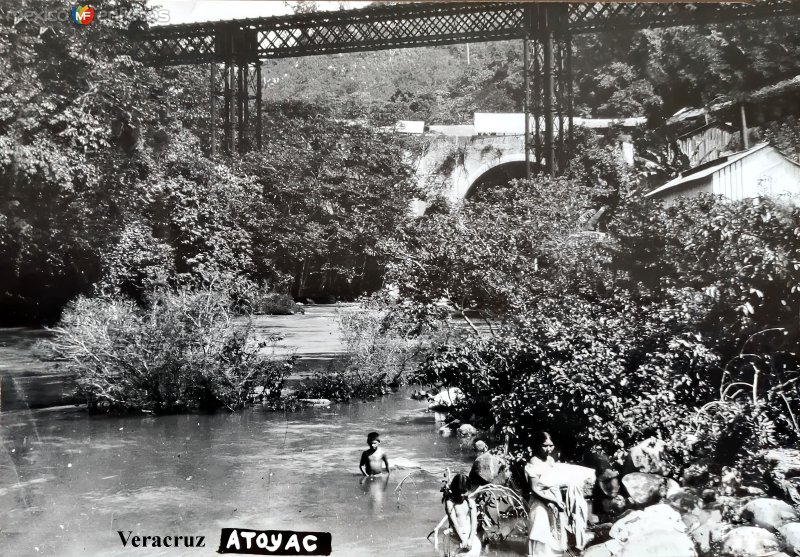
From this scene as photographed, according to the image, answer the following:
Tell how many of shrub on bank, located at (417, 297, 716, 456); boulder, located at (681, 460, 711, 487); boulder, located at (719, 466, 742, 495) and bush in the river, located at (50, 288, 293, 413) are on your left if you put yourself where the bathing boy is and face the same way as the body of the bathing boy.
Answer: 3

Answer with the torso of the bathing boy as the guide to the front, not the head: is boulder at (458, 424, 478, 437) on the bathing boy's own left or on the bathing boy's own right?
on the bathing boy's own left

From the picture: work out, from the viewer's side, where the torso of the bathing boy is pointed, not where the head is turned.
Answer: toward the camera

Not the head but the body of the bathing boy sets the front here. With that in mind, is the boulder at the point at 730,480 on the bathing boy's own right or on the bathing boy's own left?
on the bathing boy's own left

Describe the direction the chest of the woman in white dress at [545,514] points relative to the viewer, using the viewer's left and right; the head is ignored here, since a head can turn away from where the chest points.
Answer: facing the viewer and to the right of the viewer

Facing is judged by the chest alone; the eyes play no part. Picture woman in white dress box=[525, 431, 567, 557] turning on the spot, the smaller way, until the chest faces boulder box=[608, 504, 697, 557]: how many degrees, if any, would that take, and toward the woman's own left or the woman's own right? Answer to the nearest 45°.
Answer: approximately 45° to the woman's own left

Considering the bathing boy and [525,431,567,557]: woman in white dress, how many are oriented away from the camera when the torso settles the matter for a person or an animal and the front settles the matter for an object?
0

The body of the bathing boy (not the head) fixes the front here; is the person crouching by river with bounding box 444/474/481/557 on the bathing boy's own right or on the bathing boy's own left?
on the bathing boy's own left

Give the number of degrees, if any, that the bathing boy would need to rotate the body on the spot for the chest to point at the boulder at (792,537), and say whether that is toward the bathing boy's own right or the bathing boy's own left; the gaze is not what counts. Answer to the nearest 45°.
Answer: approximately 90° to the bathing boy's own left

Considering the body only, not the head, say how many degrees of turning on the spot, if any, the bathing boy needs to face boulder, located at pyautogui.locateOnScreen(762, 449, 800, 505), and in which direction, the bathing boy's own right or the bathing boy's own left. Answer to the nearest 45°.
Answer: approximately 90° to the bathing boy's own left

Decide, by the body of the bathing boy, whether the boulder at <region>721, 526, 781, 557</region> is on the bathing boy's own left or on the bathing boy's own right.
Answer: on the bathing boy's own left

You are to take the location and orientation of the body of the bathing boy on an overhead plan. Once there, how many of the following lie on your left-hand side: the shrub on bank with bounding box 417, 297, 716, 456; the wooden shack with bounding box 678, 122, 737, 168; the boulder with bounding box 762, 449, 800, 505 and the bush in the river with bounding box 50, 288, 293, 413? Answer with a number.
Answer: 3

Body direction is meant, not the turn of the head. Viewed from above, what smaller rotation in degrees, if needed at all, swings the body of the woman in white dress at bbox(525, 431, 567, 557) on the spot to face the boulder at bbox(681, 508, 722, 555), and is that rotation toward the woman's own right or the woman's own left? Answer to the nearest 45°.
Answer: approximately 45° to the woman's own left

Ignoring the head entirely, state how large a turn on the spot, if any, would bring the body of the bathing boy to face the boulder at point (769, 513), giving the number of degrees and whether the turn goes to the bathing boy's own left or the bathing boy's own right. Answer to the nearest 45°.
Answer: approximately 90° to the bathing boy's own left

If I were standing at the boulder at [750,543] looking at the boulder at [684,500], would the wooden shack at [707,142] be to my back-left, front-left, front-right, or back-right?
front-right
